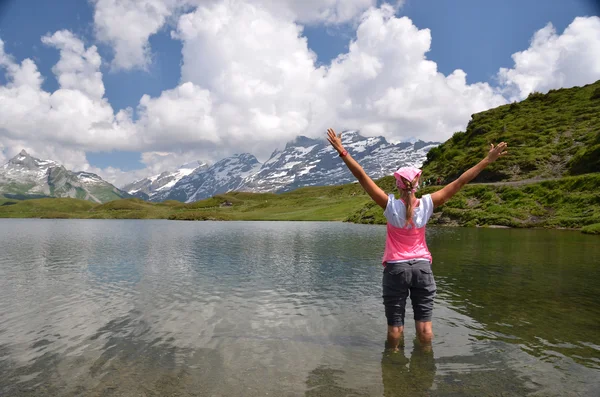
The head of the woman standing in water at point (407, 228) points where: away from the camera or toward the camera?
away from the camera

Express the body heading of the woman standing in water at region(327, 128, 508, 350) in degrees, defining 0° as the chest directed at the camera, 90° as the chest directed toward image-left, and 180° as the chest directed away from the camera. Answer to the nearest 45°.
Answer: approximately 180°
